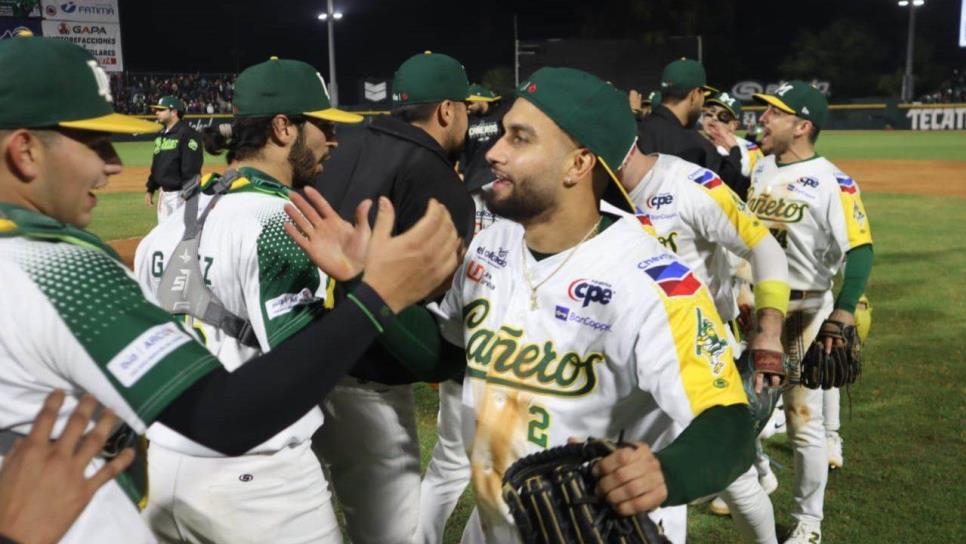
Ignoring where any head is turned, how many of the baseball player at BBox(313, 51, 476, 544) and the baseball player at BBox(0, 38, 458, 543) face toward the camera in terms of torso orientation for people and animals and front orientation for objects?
0

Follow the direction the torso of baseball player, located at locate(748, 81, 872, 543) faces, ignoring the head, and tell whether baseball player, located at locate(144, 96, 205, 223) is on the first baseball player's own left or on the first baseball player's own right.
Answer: on the first baseball player's own right

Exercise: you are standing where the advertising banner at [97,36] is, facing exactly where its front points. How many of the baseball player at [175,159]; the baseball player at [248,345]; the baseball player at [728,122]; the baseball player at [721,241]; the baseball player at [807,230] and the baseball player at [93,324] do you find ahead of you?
6

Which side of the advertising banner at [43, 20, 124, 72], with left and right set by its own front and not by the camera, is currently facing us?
front

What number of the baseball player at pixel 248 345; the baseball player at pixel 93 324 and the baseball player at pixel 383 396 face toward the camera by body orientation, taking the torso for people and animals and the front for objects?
0

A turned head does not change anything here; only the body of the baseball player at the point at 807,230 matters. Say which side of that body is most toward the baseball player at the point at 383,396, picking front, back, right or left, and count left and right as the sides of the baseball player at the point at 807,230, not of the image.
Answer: front

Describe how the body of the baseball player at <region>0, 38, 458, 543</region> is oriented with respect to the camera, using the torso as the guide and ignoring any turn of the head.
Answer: to the viewer's right

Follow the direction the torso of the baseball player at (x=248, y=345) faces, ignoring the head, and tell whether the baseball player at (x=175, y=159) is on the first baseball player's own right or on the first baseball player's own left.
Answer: on the first baseball player's own left

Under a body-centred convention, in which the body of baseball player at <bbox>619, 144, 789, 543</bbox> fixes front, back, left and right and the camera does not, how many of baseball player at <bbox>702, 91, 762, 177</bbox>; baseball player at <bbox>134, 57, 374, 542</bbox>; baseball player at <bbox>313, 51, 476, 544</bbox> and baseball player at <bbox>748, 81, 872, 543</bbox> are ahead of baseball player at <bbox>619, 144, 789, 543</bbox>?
2

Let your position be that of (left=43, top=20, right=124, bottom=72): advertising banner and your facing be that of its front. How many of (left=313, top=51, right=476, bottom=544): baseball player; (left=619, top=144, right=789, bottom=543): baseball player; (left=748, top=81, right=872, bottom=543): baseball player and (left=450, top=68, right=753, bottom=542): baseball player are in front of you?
4

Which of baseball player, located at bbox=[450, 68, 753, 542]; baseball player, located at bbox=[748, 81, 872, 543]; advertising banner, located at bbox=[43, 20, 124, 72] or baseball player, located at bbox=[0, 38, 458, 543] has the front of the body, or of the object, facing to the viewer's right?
baseball player, located at bbox=[0, 38, 458, 543]

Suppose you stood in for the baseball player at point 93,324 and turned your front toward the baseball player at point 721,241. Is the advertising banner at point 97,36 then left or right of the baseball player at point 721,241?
left

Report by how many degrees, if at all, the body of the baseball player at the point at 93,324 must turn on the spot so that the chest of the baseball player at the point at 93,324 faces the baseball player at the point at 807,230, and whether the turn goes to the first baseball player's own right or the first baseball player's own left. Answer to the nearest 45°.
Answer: approximately 45° to the first baseball player's own left

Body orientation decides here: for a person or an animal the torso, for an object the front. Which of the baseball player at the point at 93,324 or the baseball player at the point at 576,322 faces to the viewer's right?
the baseball player at the point at 93,324

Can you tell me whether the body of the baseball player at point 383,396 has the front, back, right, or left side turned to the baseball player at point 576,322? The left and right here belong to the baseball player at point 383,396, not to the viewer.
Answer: right

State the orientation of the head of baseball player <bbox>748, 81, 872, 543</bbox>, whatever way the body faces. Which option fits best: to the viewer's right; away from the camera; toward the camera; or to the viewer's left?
to the viewer's left
